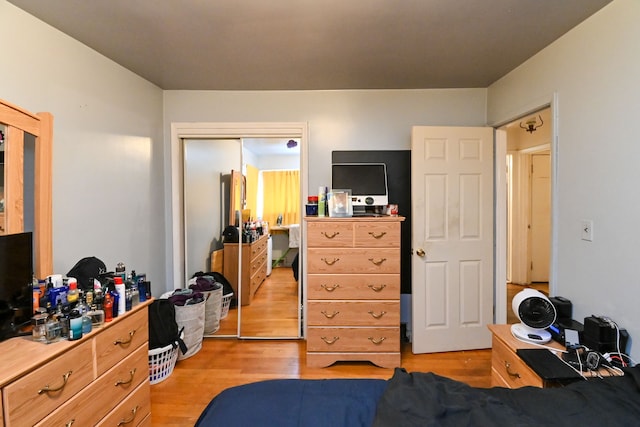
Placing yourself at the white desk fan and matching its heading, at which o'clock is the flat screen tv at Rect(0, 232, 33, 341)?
The flat screen tv is roughly at 3 o'clock from the white desk fan.

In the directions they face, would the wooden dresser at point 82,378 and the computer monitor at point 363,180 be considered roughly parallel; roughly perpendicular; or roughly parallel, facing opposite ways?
roughly perpendicular

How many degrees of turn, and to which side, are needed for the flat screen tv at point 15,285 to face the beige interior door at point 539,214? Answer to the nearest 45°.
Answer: approximately 45° to its left

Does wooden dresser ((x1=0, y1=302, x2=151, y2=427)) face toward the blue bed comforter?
yes

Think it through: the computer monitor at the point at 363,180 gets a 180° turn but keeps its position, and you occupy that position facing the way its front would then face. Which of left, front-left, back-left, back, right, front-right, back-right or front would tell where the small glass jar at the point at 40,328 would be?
back-left

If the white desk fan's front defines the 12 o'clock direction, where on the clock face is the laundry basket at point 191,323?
The laundry basket is roughly at 4 o'clock from the white desk fan.

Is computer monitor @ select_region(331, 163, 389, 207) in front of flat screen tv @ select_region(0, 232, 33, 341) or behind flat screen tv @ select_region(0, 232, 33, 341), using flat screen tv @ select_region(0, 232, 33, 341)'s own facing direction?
in front

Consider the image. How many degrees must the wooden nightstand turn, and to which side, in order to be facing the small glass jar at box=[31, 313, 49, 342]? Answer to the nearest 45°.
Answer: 0° — it already faces it

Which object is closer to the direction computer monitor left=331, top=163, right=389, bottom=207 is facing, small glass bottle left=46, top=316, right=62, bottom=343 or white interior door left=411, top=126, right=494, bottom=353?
the small glass bottle

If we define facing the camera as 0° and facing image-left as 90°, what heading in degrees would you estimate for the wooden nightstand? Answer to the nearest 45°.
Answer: approximately 45°
